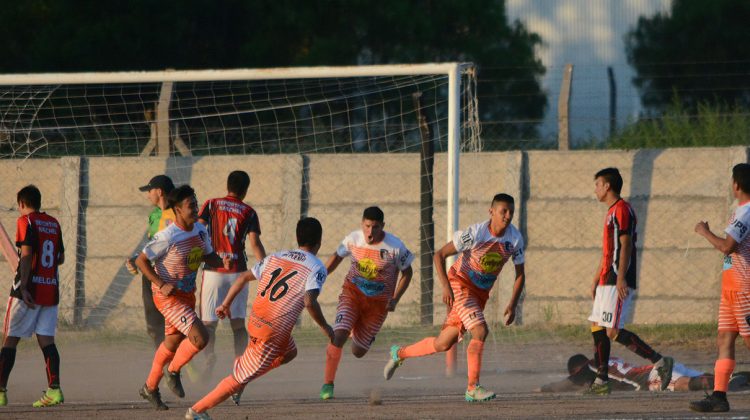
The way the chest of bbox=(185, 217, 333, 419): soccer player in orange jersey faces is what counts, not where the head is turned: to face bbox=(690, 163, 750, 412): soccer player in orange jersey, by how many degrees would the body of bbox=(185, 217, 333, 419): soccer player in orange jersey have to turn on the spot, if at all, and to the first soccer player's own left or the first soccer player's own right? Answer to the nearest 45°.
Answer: approximately 45° to the first soccer player's own right

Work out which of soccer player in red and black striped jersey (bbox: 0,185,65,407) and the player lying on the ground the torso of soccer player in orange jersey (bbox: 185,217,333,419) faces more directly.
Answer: the player lying on the ground

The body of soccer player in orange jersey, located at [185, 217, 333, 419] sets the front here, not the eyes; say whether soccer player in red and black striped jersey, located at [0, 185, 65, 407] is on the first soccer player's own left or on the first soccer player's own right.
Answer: on the first soccer player's own left

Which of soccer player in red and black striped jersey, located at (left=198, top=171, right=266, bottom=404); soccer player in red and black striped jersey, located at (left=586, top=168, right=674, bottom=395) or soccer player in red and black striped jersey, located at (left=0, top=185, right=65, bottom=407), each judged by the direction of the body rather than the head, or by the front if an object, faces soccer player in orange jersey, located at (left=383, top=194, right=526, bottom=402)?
soccer player in red and black striped jersey, located at (left=586, top=168, right=674, bottom=395)

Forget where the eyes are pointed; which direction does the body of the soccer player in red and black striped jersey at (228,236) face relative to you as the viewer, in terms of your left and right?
facing away from the viewer

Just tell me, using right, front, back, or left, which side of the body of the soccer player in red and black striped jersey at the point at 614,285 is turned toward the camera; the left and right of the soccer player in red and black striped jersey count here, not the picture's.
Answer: left

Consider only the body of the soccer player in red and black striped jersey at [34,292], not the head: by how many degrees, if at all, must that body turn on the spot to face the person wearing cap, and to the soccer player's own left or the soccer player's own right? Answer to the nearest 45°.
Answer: approximately 90° to the soccer player's own right

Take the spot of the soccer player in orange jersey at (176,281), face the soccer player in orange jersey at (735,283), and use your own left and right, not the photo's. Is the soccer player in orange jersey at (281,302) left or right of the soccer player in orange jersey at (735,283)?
right

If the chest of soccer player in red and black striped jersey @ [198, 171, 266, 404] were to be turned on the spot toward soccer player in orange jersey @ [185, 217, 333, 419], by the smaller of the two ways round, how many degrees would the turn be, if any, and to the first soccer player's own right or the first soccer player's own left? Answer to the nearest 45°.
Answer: approximately 180°

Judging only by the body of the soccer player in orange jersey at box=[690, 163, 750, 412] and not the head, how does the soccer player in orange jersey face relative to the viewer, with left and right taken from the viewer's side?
facing to the left of the viewer
